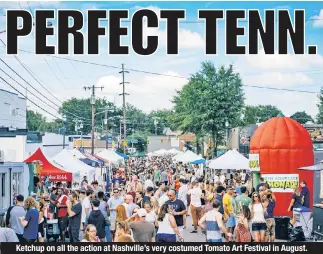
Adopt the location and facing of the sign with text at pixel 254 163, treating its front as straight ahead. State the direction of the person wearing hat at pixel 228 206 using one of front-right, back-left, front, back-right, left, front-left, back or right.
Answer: front

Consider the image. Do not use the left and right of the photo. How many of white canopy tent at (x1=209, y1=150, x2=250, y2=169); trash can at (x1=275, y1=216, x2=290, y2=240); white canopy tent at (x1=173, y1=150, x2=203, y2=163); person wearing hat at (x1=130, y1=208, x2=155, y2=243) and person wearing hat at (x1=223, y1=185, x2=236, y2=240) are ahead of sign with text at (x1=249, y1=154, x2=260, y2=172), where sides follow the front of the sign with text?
3

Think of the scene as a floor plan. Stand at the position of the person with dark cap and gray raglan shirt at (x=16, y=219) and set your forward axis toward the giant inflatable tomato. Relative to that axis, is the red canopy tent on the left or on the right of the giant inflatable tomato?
left

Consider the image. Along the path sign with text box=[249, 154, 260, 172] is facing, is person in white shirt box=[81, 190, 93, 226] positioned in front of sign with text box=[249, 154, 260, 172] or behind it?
in front

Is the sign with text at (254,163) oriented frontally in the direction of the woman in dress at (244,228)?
yes

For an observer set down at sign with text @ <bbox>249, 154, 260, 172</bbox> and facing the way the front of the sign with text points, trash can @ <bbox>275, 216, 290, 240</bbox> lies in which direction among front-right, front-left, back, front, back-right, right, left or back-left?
front

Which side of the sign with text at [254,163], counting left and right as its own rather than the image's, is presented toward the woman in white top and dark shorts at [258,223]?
front

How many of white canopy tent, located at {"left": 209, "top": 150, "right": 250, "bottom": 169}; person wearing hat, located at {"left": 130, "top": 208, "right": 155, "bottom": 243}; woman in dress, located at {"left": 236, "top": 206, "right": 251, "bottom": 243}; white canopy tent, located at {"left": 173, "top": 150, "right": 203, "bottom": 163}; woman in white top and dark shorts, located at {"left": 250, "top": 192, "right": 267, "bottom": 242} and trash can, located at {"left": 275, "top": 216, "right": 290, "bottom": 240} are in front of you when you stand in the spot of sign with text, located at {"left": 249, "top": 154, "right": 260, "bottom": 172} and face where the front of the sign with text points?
4

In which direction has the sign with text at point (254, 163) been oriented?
toward the camera

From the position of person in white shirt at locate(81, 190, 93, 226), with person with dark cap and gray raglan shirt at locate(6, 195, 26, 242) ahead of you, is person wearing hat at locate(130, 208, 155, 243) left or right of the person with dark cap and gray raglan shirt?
left

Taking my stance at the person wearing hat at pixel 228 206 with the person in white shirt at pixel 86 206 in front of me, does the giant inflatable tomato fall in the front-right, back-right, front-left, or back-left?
back-right

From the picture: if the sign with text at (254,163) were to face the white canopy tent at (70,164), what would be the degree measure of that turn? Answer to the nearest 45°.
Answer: approximately 45° to its right

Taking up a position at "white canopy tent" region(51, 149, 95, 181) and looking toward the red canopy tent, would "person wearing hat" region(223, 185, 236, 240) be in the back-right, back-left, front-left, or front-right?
front-left

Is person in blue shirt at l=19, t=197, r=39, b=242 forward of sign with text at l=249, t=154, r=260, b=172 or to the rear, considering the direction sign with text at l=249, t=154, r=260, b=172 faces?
forward
